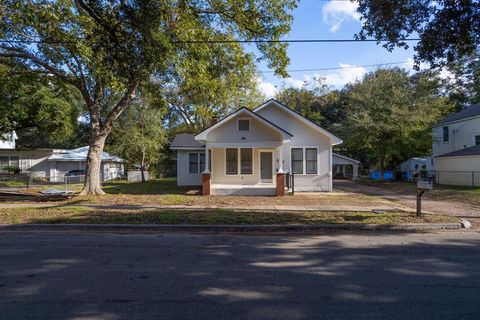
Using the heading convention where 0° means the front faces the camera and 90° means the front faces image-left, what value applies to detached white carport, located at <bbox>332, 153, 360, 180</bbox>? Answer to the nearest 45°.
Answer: approximately 0°

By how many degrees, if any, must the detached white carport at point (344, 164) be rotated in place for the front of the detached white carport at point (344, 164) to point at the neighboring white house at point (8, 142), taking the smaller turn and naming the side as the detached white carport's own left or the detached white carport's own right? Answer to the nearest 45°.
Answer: approximately 90° to the detached white carport's own right

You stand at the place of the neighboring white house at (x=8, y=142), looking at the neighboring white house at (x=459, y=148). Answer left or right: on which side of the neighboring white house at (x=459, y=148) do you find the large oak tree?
right

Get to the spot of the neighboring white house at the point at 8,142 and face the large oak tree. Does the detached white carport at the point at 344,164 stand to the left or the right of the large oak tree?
left

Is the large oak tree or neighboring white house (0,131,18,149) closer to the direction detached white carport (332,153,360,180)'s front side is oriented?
the large oak tree

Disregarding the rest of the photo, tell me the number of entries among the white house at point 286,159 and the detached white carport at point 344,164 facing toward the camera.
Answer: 2

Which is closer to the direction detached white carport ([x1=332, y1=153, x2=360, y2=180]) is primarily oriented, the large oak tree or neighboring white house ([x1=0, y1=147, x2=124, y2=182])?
the large oak tree

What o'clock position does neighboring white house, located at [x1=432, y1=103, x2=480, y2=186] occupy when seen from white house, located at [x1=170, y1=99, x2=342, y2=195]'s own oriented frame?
The neighboring white house is roughly at 8 o'clock from the white house.

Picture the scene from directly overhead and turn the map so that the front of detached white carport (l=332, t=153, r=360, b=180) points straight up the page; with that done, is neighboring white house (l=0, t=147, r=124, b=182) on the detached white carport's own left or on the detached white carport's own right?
on the detached white carport's own right
